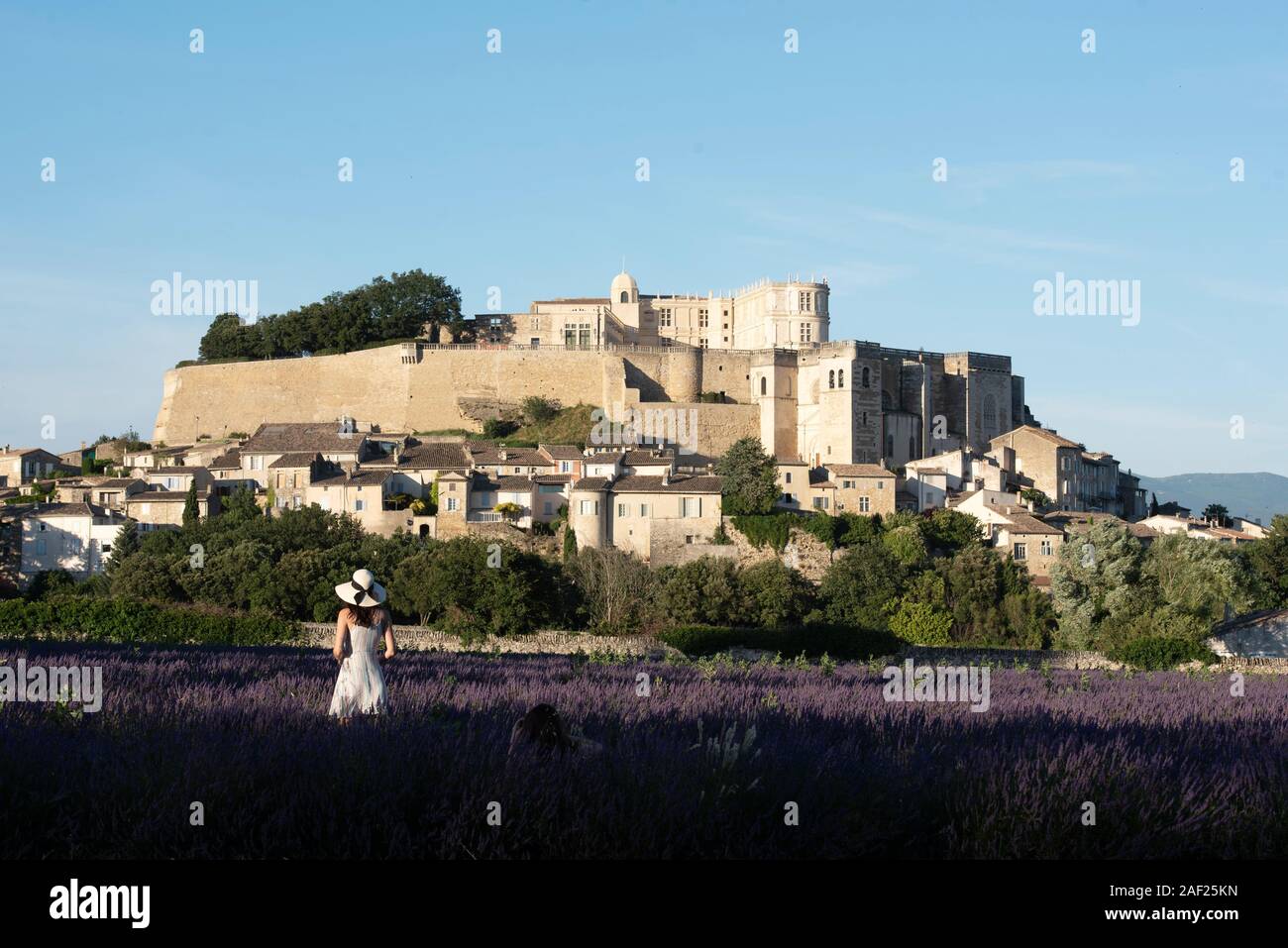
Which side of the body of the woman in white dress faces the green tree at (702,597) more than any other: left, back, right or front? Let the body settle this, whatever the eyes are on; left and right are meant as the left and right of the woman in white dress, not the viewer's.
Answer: front

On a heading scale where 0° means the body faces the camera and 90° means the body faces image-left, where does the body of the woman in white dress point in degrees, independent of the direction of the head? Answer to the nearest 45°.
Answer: approximately 180°

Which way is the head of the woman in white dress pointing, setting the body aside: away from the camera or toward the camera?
away from the camera

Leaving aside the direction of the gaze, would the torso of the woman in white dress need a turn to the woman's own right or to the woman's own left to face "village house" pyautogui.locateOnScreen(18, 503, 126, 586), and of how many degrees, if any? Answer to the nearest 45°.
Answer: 0° — they already face it

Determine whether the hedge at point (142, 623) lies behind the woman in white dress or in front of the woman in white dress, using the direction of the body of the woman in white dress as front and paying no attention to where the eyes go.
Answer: in front

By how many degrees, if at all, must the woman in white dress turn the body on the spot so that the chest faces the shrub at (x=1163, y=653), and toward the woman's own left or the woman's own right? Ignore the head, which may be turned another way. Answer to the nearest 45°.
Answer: approximately 45° to the woman's own right

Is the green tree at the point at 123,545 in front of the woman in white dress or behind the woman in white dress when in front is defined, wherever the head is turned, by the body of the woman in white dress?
in front
